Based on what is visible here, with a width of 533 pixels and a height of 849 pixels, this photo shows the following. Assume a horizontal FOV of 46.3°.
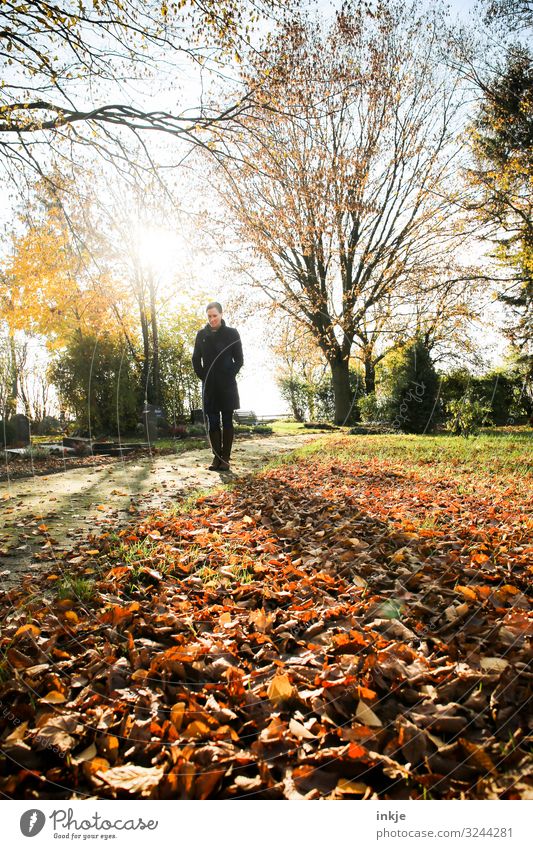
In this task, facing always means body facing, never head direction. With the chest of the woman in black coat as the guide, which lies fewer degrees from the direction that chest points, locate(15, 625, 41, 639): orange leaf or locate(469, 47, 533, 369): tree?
the orange leaf

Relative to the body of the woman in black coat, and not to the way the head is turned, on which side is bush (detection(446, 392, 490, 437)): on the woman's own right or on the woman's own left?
on the woman's own left

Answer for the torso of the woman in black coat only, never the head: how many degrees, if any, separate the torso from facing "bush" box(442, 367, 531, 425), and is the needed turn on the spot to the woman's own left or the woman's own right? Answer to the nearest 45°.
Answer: approximately 135° to the woman's own left

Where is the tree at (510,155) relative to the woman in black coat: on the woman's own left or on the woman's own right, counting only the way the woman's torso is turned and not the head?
on the woman's own left

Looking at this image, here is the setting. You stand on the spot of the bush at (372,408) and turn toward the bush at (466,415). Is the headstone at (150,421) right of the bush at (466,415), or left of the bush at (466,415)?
right

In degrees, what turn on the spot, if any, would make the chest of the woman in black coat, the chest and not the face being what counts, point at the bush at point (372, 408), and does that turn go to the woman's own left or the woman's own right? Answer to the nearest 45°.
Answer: approximately 135° to the woman's own left

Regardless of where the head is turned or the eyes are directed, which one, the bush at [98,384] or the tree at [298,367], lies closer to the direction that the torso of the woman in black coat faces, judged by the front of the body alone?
the bush

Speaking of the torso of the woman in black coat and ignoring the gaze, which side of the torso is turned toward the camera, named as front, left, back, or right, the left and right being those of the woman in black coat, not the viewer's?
front

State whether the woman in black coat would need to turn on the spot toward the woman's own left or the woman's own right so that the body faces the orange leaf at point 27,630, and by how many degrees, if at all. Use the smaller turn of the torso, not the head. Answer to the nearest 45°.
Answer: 0° — they already face it
